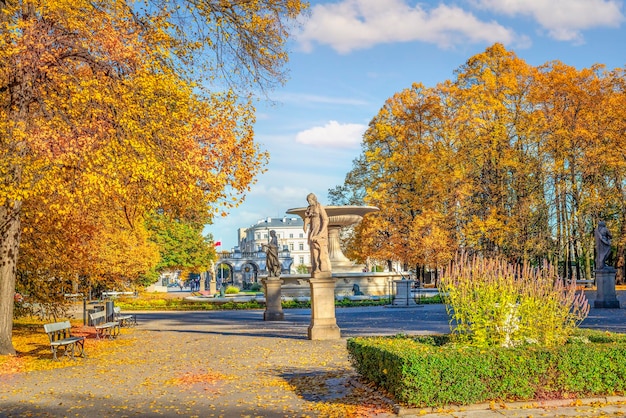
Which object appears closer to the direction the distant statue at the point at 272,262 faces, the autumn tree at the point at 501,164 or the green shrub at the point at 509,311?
the green shrub

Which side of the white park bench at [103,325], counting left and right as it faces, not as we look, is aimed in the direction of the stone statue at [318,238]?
front

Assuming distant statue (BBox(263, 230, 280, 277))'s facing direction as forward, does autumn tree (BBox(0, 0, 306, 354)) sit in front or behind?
in front

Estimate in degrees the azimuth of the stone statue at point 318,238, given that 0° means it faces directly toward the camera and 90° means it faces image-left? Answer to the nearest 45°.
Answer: approximately 45°

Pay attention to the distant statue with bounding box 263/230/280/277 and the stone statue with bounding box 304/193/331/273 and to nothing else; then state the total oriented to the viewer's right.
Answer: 0

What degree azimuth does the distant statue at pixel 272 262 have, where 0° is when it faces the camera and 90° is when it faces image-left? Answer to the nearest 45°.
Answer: approximately 45°

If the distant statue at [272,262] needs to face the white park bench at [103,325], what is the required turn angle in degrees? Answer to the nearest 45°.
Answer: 0° — it already faces it

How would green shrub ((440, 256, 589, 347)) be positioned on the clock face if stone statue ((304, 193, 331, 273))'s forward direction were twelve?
The green shrub is roughly at 10 o'clock from the stone statue.

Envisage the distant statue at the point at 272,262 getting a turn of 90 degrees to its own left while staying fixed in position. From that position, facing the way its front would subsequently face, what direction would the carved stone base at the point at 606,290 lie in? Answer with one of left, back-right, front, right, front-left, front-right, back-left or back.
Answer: front-left

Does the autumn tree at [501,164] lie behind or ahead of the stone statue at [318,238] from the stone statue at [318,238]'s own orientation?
behind
